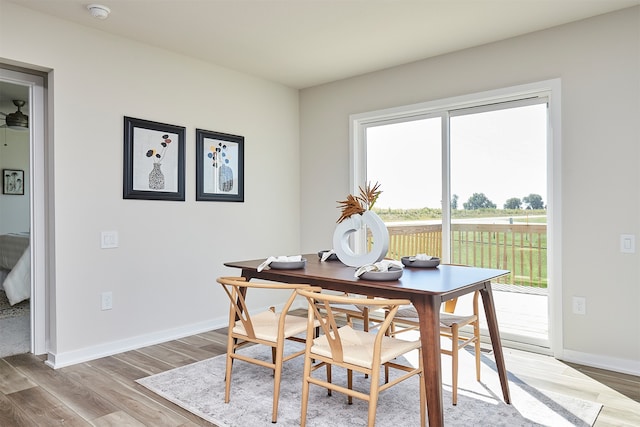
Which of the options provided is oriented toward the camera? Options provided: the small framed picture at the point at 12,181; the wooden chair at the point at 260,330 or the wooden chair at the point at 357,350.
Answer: the small framed picture

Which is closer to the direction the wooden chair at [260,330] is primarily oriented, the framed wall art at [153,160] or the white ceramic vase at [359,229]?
the white ceramic vase

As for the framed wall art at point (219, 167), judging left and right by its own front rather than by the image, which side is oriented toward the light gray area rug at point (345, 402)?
front

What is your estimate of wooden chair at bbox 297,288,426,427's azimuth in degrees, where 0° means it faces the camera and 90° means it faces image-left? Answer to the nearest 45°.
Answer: approximately 225°

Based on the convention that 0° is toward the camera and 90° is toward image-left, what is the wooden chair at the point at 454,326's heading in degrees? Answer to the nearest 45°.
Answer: approximately 45°

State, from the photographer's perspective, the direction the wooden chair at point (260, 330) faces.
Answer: facing away from the viewer and to the right of the viewer

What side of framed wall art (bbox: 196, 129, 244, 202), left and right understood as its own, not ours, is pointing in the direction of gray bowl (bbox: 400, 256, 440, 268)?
front

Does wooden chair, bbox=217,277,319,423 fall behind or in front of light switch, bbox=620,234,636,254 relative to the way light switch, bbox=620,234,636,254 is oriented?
in front

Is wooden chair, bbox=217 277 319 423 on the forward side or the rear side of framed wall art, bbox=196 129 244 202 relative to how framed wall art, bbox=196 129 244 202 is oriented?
on the forward side

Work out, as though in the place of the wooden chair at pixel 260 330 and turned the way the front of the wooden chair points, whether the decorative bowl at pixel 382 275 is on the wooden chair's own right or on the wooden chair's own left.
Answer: on the wooden chair's own right
